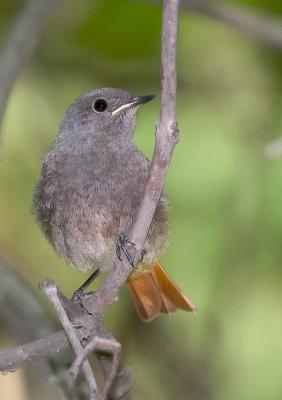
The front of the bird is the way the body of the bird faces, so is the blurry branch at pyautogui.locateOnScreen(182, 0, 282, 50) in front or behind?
behind

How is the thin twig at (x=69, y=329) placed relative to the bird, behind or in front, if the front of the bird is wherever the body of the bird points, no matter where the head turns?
in front

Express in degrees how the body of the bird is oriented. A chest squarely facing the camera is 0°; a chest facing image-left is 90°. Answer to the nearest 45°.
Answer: approximately 45°
